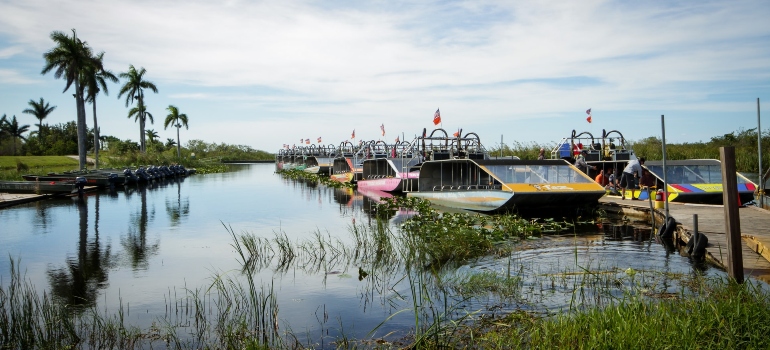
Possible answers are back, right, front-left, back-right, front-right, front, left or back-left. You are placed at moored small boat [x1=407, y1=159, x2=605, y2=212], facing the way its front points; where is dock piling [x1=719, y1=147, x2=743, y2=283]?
front-right

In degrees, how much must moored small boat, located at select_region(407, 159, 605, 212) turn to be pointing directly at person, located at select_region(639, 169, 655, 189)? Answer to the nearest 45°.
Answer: approximately 90° to its left

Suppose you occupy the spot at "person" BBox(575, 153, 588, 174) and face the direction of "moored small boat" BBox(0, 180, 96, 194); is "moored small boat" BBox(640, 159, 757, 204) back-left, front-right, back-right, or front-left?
back-left

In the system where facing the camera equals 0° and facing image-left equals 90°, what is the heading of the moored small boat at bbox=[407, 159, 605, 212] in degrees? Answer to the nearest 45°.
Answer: approximately 315°

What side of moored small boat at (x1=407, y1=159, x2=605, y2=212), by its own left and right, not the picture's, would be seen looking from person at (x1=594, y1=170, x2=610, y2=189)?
left

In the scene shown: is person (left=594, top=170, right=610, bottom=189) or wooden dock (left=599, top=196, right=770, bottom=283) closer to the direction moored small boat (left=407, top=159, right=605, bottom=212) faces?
the wooden dock

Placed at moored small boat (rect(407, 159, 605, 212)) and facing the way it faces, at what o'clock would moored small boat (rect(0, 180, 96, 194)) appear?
moored small boat (rect(0, 180, 96, 194)) is roughly at 5 o'clock from moored small boat (rect(407, 159, 605, 212)).

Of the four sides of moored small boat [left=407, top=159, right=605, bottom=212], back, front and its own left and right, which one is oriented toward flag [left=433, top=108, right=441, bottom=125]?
back

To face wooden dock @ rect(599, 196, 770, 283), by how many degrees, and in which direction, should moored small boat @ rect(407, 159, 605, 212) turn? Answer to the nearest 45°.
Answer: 0° — it already faces it
